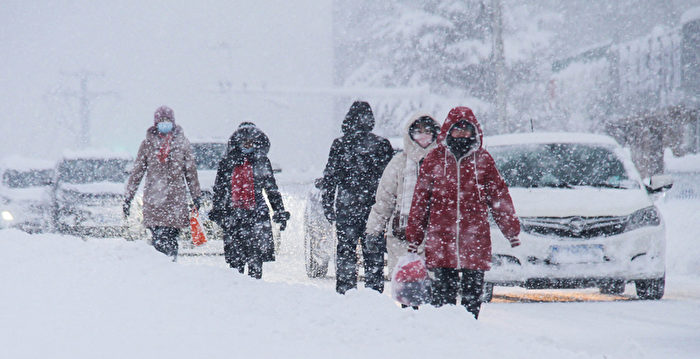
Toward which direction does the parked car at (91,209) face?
toward the camera

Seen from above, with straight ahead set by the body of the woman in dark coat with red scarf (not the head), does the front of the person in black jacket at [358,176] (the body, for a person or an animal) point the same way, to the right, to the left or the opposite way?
the opposite way

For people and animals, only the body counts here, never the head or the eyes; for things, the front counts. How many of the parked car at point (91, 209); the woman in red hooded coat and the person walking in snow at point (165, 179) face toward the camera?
3

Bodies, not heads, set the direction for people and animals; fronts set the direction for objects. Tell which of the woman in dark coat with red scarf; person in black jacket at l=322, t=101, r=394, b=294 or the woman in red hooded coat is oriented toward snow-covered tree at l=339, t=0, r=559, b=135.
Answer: the person in black jacket

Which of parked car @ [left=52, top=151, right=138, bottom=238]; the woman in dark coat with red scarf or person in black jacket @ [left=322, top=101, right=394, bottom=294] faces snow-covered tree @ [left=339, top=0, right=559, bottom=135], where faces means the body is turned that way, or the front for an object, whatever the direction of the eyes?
the person in black jacket

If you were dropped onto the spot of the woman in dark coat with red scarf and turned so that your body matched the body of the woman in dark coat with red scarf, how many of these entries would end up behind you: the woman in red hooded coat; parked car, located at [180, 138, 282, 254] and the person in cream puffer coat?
1

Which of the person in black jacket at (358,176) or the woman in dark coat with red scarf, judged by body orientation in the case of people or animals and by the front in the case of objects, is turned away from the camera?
the person in black jacket

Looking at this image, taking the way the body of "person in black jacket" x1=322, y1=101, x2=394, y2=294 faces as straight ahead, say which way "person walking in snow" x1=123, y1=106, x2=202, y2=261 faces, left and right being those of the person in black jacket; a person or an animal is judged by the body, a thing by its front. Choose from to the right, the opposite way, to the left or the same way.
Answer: the opposite way

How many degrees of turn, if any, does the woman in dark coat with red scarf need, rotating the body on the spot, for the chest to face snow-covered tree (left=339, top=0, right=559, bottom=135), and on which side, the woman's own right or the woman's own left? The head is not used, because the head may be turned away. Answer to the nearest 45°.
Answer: approximately 180°

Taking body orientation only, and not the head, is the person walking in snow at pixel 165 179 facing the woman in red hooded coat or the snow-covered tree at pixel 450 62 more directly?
the woman in red hooded coat

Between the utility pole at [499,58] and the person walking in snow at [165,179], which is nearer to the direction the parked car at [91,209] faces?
the person walking in snow

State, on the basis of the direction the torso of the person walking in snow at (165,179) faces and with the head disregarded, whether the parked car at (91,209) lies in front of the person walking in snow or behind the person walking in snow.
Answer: behind

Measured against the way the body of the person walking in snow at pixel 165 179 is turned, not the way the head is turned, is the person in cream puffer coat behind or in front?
in front

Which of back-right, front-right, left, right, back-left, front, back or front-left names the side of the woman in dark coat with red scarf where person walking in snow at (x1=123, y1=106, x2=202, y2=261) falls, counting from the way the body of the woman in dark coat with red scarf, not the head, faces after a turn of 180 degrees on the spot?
front-left

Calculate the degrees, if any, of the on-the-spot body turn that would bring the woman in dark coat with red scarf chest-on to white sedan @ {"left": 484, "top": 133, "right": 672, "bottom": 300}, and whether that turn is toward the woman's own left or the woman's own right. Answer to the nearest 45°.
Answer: approximately 90° to the woman's own left

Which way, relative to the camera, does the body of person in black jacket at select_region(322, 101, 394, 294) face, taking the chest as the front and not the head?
away from the camera

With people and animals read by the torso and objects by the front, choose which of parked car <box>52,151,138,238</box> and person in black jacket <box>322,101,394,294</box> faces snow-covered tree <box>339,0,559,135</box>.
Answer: the person in black jacket

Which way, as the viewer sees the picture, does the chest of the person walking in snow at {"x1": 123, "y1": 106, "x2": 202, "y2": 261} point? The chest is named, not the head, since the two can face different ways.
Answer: toward the camera
